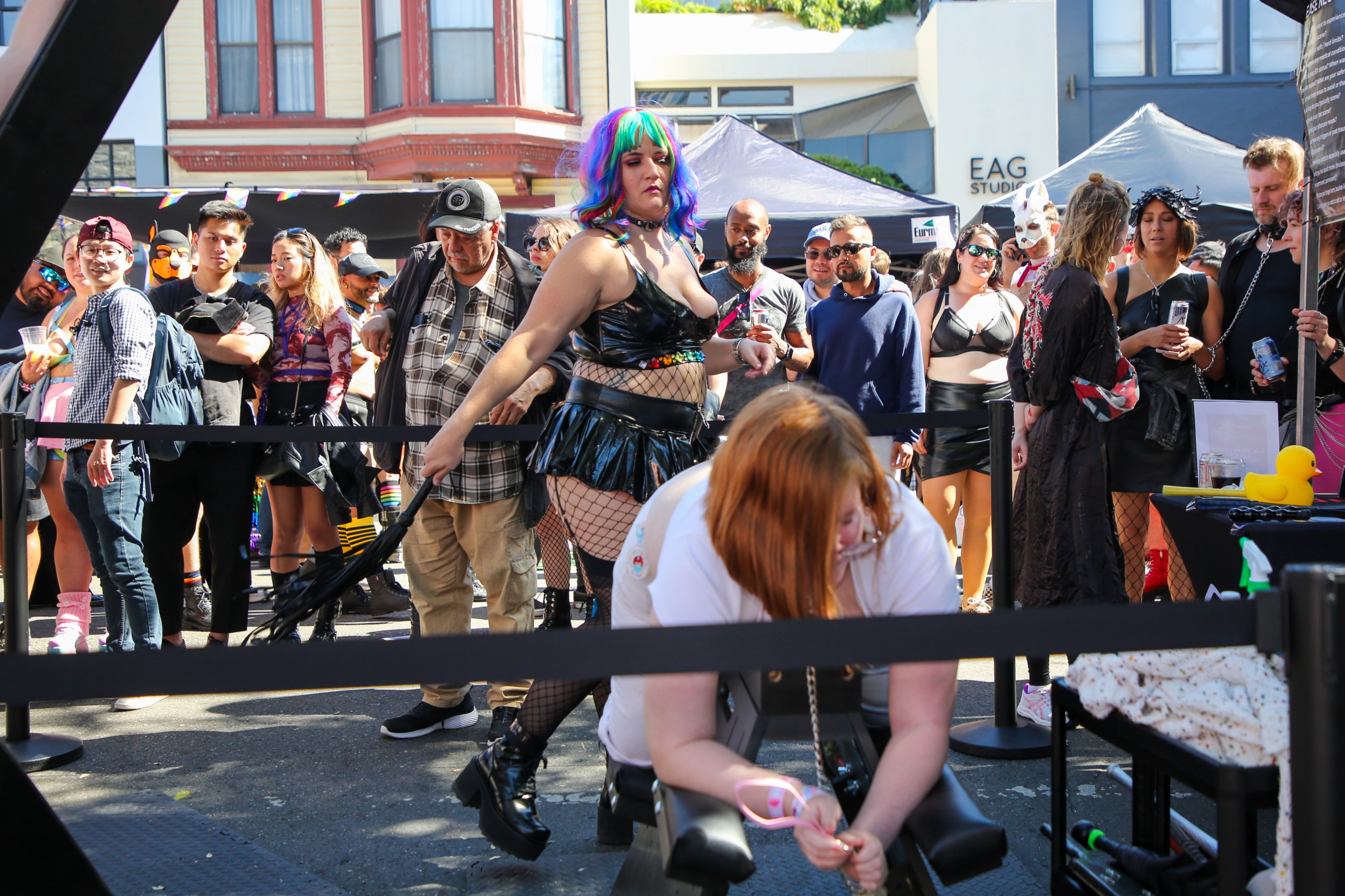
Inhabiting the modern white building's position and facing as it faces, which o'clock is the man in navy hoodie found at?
The man in navy hoodie is roughly at 12 o'clock from the modern white building.

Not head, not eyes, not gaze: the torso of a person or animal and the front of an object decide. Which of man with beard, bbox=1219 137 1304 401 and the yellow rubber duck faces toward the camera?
the man with beard

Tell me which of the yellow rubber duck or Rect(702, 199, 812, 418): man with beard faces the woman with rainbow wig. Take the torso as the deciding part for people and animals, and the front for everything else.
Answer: the man with beard

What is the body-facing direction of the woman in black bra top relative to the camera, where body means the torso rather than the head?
toward the camera

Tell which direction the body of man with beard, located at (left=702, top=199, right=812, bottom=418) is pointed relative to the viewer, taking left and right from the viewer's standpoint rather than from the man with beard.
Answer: facing the viewer

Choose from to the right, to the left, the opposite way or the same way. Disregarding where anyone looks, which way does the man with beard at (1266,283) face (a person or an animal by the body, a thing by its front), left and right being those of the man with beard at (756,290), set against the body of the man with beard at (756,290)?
the same way

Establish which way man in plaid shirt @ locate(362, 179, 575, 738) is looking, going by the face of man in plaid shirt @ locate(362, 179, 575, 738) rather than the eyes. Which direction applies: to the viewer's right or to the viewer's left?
to the viewer's left

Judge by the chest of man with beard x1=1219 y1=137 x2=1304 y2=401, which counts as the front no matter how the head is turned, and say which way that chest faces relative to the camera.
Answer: toward the camera

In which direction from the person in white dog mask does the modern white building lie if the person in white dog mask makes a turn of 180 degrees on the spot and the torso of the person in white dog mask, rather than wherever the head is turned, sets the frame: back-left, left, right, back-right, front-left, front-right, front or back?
front-left

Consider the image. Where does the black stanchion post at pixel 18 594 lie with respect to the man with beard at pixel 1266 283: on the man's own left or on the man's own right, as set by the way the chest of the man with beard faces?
on the man's own right

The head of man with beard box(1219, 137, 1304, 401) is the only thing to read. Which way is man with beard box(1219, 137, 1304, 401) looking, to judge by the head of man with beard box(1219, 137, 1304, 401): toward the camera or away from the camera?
toward the camera

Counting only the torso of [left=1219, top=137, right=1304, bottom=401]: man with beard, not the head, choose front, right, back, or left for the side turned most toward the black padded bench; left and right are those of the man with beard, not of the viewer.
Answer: front

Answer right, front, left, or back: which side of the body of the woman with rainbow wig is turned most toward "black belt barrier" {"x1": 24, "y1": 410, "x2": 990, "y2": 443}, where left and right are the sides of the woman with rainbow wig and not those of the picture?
back

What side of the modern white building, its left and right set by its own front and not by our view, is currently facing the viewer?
front

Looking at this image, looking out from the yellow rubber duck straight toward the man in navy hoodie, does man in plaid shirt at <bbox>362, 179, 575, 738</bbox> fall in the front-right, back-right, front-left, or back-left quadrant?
front-left

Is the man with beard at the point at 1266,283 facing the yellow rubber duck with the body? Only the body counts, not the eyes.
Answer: yes

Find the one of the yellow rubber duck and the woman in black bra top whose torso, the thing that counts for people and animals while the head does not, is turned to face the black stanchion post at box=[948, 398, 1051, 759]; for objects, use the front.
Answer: the woman in black bra top

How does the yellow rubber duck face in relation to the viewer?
to the viewer's right

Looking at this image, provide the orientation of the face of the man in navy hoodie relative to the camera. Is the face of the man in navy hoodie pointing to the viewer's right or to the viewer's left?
to the viewer's left

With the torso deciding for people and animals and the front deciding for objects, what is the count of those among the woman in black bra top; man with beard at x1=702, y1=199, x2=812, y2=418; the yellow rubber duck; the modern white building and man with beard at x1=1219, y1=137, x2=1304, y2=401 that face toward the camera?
4

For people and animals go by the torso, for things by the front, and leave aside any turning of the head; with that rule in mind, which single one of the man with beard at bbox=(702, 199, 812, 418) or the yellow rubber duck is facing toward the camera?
the man with beard

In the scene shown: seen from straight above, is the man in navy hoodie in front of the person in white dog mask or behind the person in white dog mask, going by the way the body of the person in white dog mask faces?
in front

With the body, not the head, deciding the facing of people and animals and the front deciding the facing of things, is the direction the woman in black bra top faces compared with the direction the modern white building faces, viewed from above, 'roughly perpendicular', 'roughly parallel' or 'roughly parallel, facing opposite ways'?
roughly parallel
